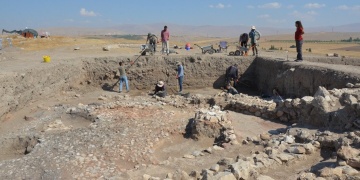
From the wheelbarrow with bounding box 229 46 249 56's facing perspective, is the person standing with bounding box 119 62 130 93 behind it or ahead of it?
ahead

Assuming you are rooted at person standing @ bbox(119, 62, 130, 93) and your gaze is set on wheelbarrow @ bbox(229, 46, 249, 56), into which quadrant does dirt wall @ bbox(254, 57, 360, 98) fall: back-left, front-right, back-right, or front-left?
front-right

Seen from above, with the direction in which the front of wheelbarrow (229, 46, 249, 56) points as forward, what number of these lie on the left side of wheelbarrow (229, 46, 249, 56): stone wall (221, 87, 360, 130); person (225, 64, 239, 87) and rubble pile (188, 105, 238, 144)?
3

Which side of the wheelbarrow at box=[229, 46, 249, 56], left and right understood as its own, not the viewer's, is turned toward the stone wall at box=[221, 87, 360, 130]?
left

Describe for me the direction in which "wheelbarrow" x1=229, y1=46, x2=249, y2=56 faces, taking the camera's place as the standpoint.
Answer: facing to the left of the viewer

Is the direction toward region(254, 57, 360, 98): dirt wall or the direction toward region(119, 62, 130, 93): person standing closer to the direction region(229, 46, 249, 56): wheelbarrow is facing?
the person standing

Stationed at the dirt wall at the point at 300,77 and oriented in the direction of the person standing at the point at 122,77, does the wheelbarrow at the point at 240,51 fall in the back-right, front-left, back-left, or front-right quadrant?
front-right

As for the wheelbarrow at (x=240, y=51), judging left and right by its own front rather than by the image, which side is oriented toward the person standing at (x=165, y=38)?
front

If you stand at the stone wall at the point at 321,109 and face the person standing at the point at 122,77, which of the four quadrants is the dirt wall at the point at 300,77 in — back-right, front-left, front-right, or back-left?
front-right

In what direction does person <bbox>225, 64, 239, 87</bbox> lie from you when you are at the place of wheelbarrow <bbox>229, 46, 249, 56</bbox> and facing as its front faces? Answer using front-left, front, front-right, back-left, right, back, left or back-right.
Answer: left

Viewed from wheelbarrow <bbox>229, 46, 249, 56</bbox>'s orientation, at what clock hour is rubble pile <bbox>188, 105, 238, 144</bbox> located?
The rubble pile is roughly at 9 o'clock from the wheelbarrow.
